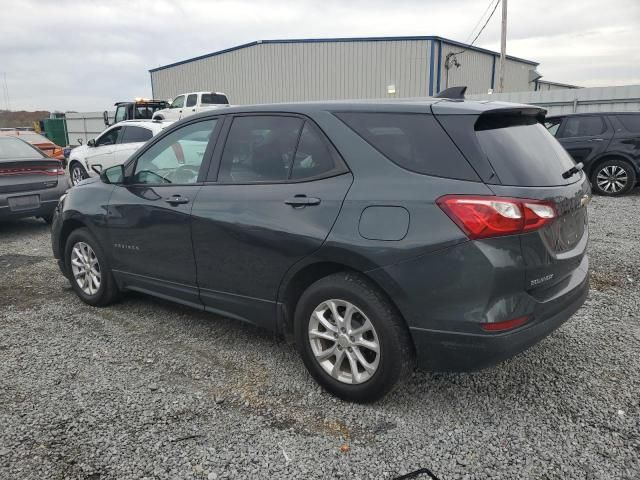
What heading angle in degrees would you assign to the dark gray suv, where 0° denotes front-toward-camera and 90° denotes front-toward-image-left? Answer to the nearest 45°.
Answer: approximately 135°

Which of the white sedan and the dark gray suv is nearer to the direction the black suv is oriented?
the white sedan

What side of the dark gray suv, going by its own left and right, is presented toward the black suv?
right

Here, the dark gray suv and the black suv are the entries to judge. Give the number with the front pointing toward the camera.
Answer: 0

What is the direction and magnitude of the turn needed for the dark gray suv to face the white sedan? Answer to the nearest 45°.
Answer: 0° — it already faces it

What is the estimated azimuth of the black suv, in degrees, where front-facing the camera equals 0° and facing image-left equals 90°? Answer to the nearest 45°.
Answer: approximately 90°

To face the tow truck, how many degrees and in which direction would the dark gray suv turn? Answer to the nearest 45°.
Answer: approximately 45° to its right

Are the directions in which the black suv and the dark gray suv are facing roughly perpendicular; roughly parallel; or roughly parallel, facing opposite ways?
roughly parallel

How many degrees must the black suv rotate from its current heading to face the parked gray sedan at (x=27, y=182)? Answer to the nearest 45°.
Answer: approximately 45° to its left

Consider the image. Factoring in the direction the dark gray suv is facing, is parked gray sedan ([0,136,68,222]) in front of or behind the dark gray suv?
in front

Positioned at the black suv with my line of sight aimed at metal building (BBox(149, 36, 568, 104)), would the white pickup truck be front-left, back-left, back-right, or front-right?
front-left
